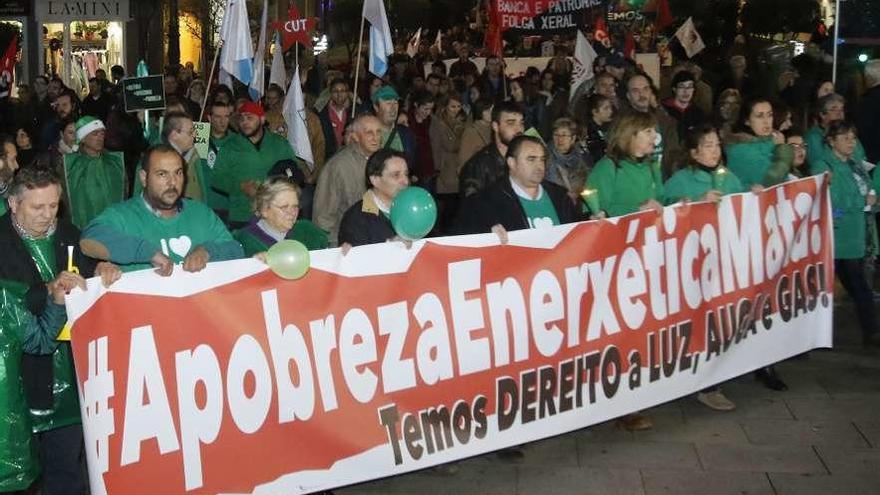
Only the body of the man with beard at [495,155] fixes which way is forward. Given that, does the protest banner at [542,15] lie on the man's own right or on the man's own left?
on the man's own left

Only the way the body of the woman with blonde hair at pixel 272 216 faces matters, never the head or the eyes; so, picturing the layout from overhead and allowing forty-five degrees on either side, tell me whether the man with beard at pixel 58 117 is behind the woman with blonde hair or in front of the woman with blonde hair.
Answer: behind

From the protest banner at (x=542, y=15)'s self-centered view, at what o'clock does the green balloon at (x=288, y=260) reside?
The green balloon is roughly at 12 o'clock from the protest banner.

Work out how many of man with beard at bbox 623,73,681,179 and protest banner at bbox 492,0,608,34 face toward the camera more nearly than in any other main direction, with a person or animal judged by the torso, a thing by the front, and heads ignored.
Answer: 2

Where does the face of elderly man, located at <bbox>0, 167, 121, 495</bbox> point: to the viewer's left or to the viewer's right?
to the viewer's right

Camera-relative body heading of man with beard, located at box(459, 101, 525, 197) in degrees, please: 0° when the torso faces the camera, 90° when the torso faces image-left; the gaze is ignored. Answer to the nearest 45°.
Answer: approximately 315°
